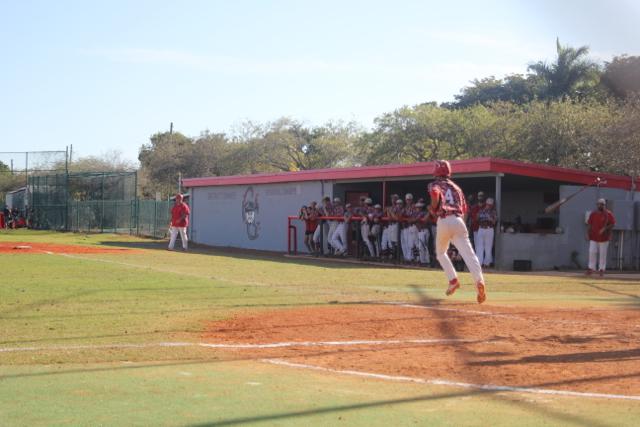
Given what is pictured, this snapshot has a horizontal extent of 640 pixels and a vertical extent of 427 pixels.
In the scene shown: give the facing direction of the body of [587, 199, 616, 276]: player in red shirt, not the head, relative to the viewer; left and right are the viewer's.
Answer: facing the viewer

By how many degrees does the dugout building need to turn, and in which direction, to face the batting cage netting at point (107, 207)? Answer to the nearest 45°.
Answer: approximately 90° to its right

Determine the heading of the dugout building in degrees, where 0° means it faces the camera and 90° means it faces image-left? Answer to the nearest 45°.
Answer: approximately 45°

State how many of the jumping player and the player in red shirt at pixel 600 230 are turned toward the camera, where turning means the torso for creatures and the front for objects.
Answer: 1

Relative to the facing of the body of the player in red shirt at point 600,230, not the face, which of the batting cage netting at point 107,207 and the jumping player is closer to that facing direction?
the jumping player

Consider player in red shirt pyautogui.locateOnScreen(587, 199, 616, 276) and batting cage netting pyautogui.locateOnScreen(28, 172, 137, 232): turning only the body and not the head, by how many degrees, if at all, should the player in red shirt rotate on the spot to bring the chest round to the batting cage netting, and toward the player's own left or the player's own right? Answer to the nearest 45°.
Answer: approximately 135° to the player's own right

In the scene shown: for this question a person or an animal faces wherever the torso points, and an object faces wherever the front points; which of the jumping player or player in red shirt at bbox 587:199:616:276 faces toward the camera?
the player in red shirt

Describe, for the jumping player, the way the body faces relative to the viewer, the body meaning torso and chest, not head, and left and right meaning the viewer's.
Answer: facing away from the viewer and to the left of the viewer

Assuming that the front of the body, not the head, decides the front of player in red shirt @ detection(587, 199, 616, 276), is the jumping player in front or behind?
in front
